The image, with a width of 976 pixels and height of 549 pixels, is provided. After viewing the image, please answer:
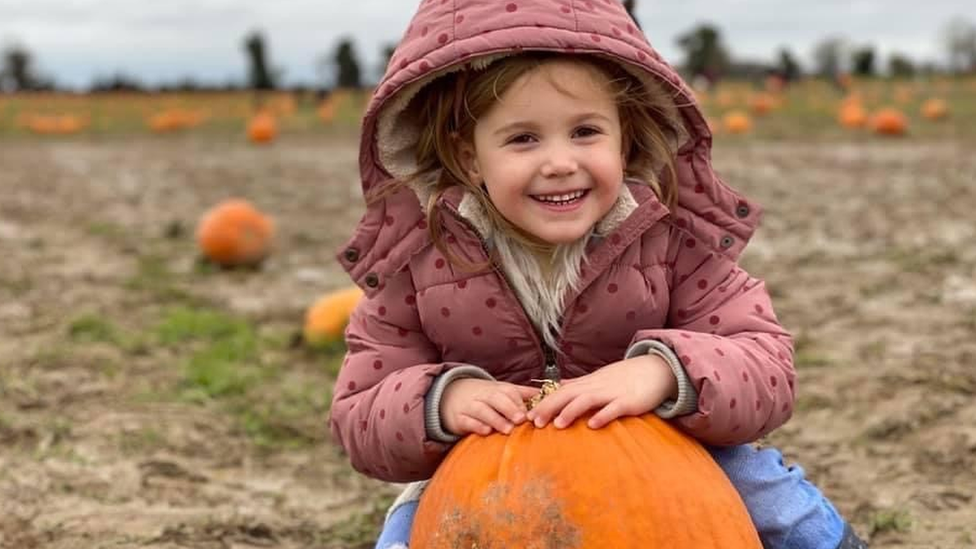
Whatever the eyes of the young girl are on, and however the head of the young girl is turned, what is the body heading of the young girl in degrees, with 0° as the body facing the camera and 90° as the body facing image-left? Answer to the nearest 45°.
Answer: approximately 0°

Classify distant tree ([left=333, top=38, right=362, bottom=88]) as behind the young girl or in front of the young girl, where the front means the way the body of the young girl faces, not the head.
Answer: behind

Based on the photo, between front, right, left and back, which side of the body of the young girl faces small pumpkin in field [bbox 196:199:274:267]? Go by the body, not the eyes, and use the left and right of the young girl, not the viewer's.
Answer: back

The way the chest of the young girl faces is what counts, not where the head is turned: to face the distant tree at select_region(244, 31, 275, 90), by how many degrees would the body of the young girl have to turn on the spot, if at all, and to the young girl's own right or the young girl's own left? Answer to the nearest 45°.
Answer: approximately 180°

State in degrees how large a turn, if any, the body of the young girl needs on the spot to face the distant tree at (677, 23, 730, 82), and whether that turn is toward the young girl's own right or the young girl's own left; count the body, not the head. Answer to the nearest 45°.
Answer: approximately 180°

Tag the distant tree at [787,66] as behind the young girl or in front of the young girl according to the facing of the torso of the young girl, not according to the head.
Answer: behind

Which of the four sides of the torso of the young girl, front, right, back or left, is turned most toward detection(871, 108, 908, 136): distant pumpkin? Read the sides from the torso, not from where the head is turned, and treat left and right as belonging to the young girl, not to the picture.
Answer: back
